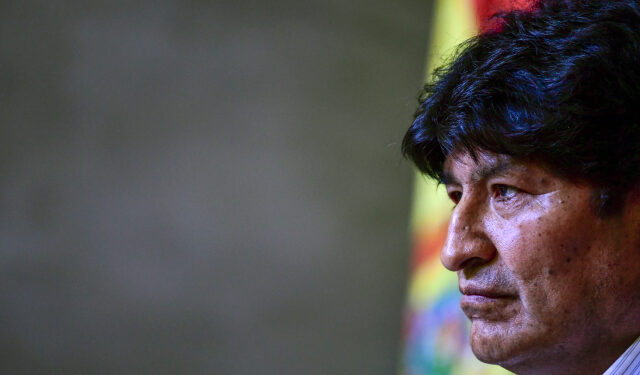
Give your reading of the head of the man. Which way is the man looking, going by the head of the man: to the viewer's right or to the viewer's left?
to the viewer's left
